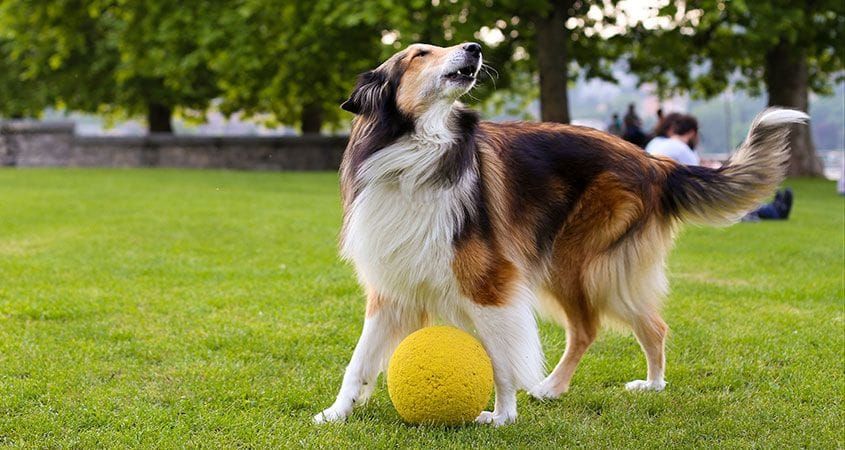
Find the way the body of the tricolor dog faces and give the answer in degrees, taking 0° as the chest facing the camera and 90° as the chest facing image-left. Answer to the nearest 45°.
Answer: approximately 45°

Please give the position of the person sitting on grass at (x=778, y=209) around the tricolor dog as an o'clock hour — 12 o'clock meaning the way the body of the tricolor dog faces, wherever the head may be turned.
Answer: The person sitting on grass is roughly at 5 o'clock from the tricolor dog.

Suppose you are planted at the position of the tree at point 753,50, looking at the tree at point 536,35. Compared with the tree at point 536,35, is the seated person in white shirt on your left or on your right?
left

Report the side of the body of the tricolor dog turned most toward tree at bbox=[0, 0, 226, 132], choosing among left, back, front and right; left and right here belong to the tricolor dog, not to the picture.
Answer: right

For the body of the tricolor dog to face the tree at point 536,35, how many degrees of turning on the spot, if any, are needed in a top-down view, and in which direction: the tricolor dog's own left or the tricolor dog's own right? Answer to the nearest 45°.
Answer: approximately 135° to the tricolor dog's own right

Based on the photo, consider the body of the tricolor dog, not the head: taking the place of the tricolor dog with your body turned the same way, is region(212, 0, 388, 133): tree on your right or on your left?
on your right

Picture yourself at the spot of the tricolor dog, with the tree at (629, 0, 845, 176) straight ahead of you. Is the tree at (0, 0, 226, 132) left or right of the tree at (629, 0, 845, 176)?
left

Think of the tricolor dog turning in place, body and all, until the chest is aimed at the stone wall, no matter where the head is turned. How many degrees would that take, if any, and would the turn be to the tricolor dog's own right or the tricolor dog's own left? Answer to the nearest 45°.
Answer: approximately 90° to the tricolor dog's own right
